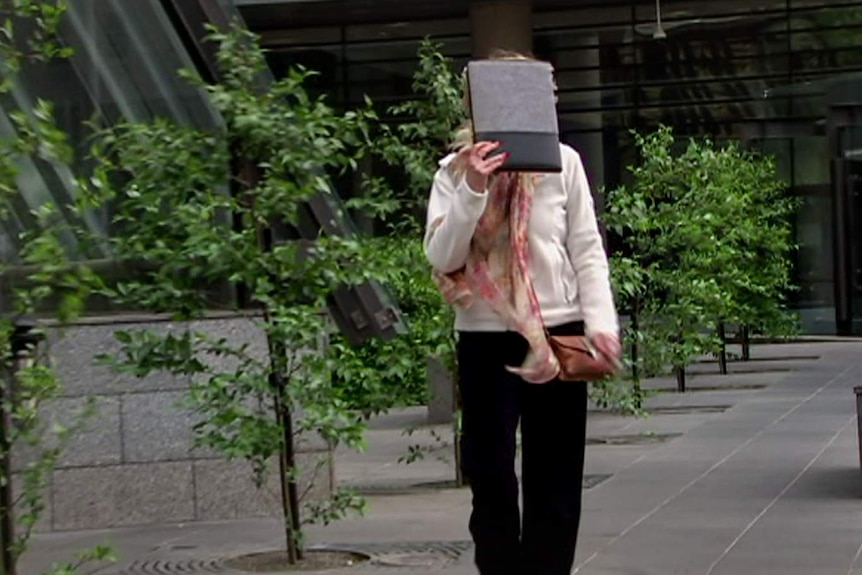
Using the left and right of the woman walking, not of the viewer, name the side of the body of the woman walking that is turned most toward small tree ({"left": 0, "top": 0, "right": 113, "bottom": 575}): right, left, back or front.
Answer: right

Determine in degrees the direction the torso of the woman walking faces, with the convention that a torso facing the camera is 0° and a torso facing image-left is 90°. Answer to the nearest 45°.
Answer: approximately 0°

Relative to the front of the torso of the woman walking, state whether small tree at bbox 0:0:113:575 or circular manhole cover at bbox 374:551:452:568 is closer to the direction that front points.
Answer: the small tree

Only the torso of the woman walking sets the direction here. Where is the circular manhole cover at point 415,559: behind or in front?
behind

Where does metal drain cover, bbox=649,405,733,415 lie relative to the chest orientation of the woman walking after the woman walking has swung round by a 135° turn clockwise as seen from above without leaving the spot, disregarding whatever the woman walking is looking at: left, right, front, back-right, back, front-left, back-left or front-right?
front-right

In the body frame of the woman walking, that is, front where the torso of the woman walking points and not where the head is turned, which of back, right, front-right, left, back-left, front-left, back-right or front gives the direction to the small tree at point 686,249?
back

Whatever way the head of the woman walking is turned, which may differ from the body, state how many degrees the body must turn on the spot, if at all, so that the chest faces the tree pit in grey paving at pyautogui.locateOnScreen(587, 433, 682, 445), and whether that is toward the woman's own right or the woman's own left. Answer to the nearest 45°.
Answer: approximately 180°
